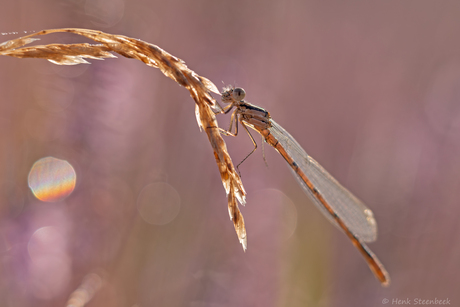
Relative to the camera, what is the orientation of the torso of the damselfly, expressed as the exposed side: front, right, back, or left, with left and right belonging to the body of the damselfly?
left
